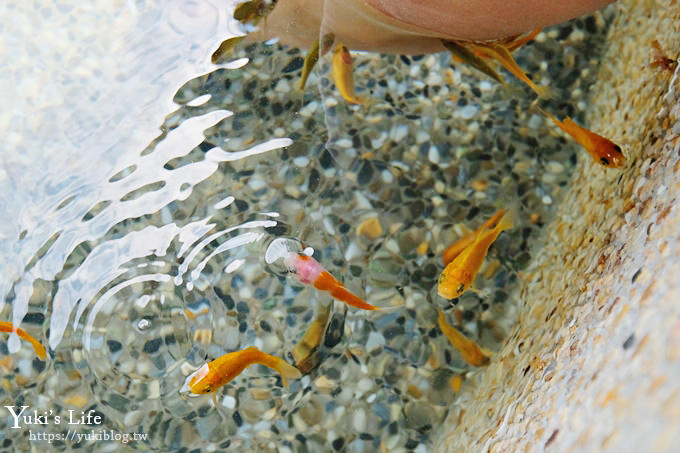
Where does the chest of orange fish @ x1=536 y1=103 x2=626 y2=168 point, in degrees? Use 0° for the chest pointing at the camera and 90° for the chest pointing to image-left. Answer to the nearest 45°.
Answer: approximately 315°

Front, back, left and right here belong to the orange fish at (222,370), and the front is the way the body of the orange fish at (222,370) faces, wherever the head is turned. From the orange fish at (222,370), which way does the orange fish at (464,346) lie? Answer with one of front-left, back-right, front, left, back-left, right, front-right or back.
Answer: back-left

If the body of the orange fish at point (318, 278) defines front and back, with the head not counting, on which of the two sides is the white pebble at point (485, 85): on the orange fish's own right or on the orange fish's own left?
on the orange fish's own right

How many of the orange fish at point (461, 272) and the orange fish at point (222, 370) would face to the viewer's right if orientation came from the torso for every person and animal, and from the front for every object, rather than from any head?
0

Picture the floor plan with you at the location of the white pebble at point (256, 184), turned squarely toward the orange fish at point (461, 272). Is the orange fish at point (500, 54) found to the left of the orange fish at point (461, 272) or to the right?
left

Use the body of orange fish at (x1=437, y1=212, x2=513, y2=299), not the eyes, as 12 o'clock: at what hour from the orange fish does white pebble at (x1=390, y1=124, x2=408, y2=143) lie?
The white pebble is roughly at 4 o'clock from the orange fish.

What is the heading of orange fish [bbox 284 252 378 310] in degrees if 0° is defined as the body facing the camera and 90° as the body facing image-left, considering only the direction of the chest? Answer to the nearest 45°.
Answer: approximately 135°

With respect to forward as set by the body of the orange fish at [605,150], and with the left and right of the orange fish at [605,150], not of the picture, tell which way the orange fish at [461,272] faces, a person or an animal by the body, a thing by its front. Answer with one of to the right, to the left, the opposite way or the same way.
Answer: to the right

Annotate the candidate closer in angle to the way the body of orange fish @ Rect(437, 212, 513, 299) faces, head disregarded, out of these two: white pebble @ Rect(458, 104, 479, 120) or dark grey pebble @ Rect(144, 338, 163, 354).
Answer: the dark grey pebble

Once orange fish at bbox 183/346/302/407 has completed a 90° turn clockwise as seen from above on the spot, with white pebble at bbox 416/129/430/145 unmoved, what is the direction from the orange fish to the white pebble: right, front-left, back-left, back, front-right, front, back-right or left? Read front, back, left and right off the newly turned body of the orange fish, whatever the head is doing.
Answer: right
